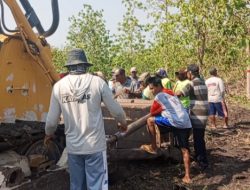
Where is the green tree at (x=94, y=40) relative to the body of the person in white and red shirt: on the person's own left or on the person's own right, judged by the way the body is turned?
on the person's own right

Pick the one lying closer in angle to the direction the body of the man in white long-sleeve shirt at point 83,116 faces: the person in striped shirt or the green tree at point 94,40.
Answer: the green tree

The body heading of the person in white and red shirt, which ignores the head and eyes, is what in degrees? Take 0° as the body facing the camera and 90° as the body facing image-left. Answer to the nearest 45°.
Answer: approximately 90°

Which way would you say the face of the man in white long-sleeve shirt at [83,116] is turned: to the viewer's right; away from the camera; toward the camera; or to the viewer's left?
away from the camera

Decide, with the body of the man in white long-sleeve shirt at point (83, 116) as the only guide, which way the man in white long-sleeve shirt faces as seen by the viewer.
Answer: away from the camera

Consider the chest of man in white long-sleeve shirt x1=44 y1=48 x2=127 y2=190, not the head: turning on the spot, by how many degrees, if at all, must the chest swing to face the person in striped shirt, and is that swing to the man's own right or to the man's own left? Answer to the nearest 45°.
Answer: approximately 45° to the man's own right

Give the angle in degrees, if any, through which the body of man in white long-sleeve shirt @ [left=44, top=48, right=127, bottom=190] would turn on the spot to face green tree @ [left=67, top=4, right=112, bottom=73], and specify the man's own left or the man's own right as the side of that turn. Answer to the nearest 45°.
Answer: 0° — they already face it
